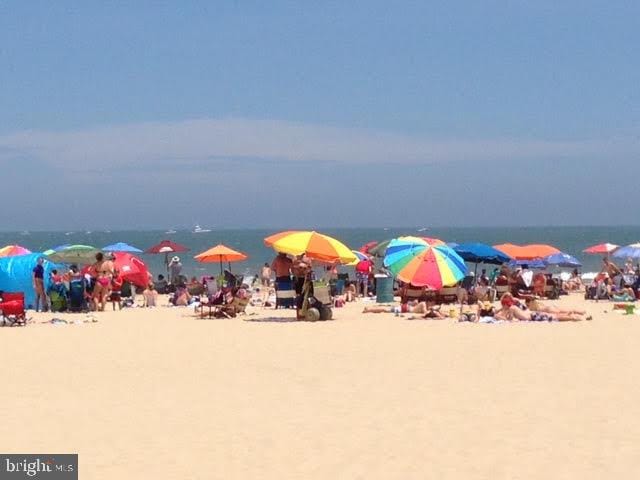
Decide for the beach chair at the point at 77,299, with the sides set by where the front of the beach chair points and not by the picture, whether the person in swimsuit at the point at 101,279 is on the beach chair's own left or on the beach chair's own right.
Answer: on the beach chair's own right

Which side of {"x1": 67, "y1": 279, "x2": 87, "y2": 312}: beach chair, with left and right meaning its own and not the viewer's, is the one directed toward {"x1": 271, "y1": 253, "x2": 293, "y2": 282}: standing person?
right

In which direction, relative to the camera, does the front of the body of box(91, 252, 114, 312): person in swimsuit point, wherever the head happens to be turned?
away from the camera

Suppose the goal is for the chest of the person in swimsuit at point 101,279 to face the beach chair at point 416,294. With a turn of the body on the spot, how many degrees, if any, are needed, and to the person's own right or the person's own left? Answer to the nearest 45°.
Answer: approximately 135° to the person's own right

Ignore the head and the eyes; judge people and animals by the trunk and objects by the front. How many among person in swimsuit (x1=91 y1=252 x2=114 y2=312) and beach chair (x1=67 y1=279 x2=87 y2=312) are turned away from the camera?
2

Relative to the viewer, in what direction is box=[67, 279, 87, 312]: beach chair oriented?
away from the camera

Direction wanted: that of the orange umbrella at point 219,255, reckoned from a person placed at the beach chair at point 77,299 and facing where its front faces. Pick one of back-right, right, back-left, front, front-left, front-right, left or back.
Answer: front-right

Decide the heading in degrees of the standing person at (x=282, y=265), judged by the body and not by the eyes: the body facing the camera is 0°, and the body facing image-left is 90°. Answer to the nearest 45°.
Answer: approximately 180°
